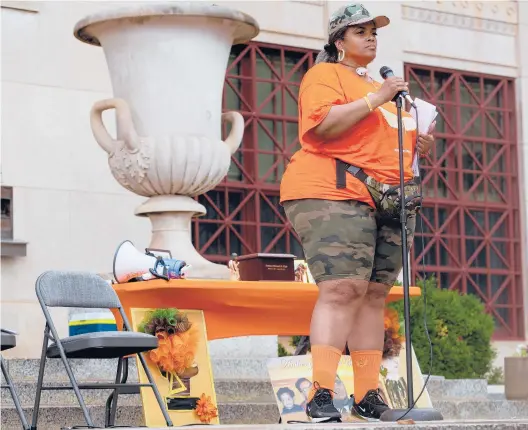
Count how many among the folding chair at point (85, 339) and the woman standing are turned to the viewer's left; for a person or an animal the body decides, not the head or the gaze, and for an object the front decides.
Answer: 0

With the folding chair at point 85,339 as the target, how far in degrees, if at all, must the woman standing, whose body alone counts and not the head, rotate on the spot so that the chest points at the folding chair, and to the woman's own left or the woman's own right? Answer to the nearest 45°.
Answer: approximately 135° to the woman's own right

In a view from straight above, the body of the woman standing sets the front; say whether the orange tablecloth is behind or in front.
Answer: behind
